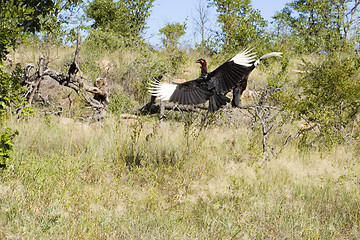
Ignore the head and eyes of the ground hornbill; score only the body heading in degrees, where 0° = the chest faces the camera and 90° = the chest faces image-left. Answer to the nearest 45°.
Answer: approximately 135°

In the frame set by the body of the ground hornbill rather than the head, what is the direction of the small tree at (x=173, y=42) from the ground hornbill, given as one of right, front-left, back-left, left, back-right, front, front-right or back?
front-right

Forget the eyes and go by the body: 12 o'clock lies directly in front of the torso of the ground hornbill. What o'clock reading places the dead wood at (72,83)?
The dead wood is roughly at 12 o'clock from the ground hornbill.

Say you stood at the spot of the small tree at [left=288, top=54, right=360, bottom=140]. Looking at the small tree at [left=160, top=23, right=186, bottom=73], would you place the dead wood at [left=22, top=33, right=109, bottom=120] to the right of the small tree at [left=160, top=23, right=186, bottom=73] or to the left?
left
